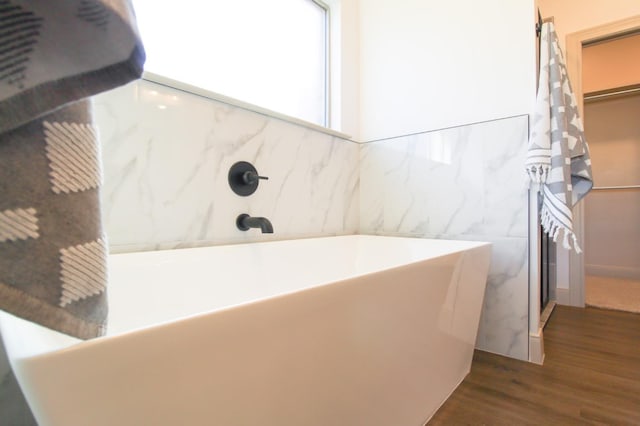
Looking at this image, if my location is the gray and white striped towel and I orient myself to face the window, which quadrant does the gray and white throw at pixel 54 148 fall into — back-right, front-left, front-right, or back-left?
front-left

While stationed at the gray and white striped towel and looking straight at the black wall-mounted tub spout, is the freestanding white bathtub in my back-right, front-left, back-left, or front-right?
front-left

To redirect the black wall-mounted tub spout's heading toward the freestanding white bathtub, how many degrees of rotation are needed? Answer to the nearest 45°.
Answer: approximately 45° to its right

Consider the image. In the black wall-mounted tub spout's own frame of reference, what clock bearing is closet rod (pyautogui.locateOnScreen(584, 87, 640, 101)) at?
The closet rod is roughly at 10 o'clock from the black wall-mounted tub spout.

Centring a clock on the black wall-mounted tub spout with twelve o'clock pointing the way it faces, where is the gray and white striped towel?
The gray and white striped towel is roughly at 11 o'clock from the black wall-mounted tub spout.

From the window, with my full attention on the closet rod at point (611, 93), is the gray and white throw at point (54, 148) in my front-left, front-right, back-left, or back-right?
back-right

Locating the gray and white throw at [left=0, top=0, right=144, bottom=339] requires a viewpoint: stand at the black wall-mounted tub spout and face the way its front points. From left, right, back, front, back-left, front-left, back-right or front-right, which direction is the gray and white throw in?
front-right

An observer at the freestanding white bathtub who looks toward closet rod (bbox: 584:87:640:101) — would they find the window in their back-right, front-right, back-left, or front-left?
front-left

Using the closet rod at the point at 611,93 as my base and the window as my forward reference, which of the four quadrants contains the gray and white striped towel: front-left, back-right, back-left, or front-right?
front-left

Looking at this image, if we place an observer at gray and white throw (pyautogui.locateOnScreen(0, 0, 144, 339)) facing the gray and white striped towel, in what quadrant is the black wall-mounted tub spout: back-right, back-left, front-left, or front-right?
front-left
